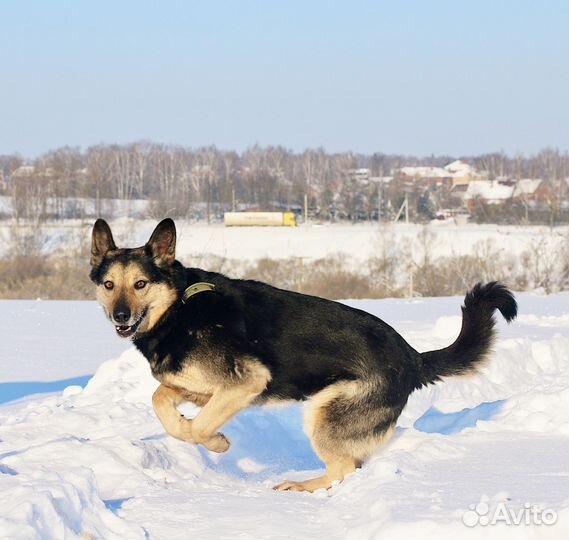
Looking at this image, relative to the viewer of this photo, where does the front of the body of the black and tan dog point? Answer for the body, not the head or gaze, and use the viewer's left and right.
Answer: facing to the left of the viewer
